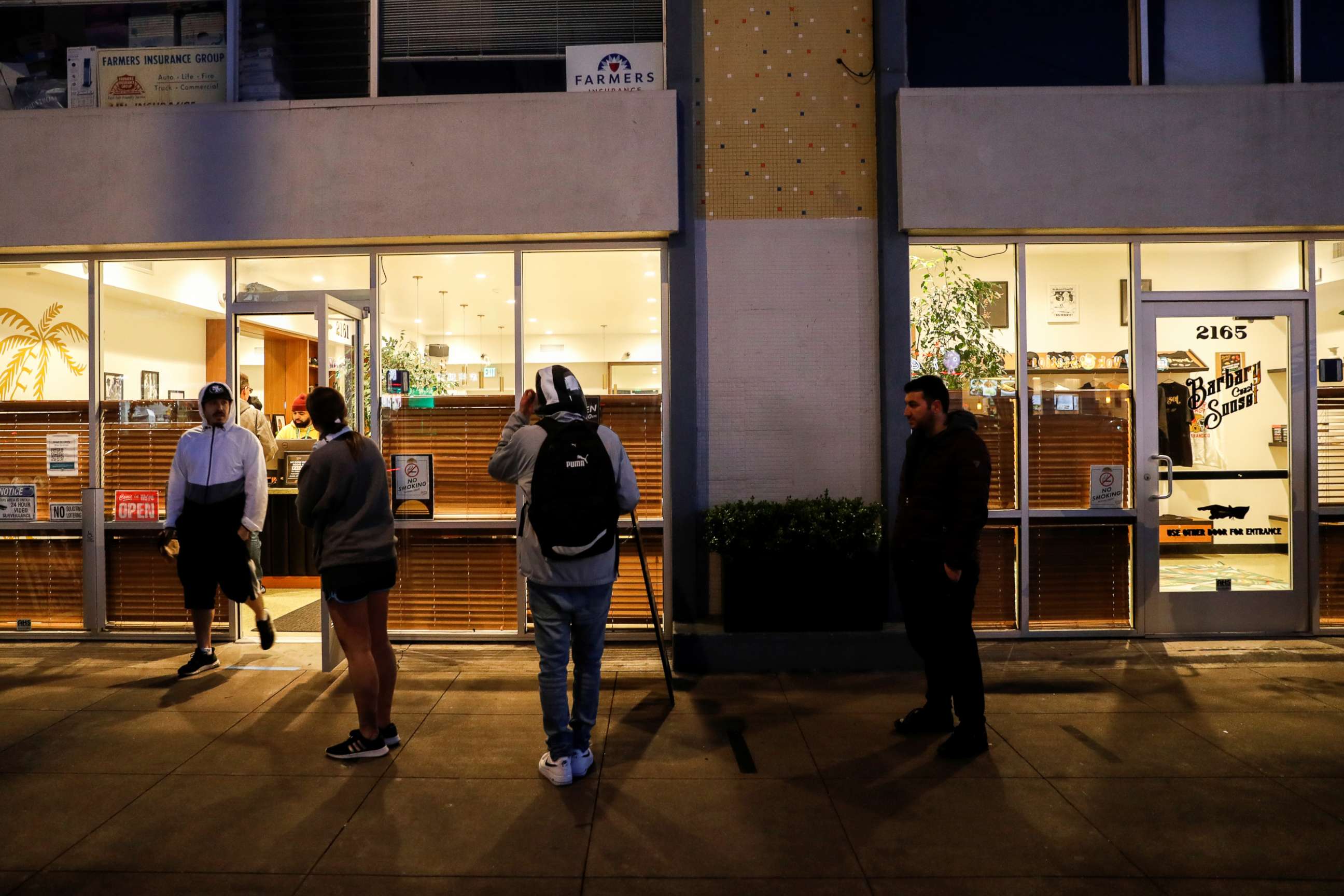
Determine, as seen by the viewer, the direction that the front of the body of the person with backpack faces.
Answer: away from the camera

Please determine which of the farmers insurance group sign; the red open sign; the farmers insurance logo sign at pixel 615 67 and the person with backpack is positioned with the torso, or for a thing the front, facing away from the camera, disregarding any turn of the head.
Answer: the person with backpack

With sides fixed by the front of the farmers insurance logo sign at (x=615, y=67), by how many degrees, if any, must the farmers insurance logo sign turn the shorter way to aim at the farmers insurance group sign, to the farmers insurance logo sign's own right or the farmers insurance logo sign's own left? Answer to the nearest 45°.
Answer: approximately 90° to the farmers insurance logo sign's own right

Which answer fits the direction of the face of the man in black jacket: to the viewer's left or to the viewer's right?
to the viewer's left

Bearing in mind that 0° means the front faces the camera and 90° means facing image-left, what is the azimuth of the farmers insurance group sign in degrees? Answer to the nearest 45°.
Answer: approximately 0°

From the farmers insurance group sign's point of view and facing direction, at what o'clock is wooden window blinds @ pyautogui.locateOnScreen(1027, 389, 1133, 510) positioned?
The wooden window blinds is roughly at 10 o'clock from the farmers insurance group sign.

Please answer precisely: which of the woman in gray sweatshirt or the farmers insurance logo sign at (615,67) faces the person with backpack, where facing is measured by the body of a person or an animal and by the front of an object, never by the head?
the farmers insurance logo sign

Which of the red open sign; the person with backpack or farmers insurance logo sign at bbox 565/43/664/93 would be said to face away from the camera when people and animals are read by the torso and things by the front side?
the person with backpack

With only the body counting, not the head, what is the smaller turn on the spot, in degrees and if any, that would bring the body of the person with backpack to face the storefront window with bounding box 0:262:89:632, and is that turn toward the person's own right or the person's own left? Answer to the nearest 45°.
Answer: approximately 45° to the person's own left
